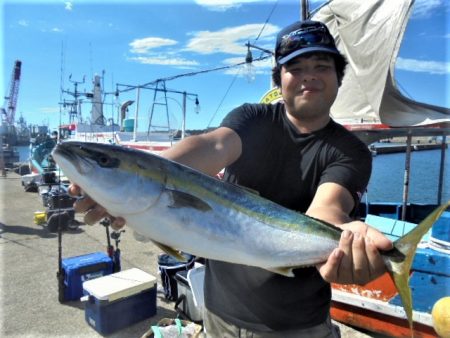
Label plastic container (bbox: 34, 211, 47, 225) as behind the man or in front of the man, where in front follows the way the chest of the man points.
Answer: behind

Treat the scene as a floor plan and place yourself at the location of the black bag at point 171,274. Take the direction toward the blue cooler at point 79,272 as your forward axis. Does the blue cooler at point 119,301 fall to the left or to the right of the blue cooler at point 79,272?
left

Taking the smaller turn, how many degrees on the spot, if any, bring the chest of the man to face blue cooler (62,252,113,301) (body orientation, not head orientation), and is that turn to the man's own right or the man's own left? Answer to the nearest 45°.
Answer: approximately 135° to the man's own right

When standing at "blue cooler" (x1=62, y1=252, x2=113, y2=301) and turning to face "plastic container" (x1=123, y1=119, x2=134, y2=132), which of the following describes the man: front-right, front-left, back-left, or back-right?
back-right

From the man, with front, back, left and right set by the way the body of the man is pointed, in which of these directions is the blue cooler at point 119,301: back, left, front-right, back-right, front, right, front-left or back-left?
back-right

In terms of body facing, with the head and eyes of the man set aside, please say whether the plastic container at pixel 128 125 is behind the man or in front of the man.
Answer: behind

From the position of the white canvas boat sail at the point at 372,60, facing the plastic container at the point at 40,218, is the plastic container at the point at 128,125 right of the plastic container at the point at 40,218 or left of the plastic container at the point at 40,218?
right

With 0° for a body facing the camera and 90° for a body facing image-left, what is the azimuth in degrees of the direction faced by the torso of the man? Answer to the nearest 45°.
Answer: approximately 0°

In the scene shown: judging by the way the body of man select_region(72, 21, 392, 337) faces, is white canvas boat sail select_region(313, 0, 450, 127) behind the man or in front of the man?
behind

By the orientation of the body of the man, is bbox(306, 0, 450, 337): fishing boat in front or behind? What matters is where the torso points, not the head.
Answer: behind
